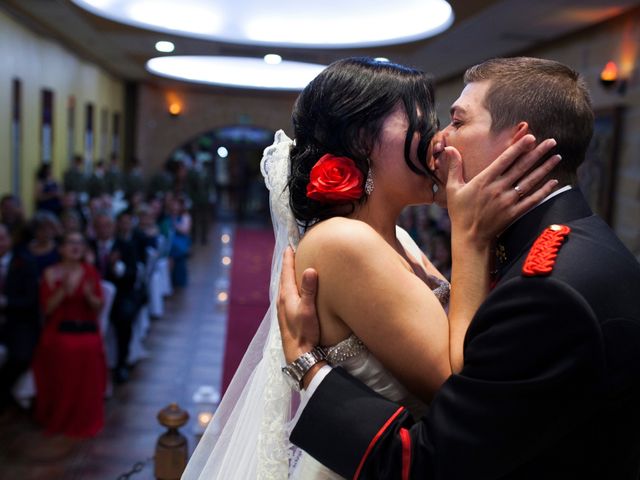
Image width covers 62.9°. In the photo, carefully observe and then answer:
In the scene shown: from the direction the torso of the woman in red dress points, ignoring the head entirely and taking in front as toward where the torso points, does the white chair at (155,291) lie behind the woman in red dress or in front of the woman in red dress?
behind

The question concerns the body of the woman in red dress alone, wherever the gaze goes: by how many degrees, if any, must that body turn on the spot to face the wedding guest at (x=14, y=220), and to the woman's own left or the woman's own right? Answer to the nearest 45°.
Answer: approximately 180°

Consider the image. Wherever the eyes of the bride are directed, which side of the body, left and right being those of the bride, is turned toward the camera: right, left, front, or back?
right

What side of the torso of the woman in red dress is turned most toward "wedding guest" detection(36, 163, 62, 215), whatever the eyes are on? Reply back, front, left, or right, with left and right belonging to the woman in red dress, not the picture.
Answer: back

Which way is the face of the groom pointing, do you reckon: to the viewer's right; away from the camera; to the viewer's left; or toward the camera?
to the viewer's left

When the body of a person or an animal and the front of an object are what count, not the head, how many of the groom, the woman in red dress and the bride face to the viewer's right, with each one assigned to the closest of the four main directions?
1

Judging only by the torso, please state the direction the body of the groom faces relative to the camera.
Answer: to the viewer's left

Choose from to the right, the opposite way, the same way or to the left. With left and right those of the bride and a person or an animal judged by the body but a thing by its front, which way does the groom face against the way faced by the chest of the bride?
the opposite way

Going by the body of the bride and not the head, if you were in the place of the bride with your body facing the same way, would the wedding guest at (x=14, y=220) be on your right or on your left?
on your left
